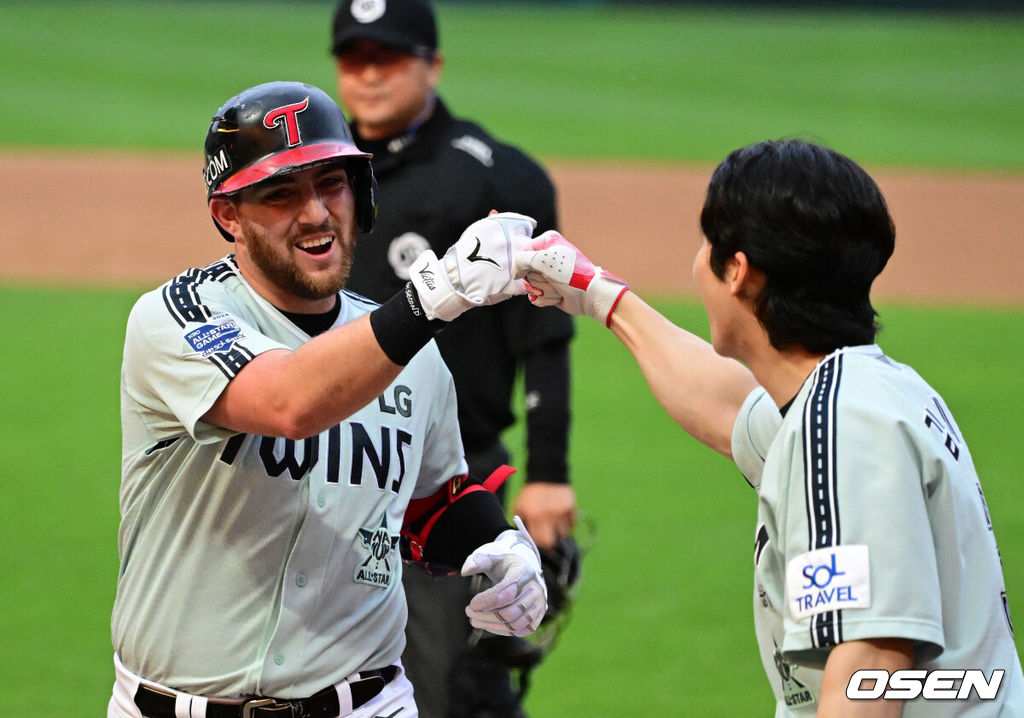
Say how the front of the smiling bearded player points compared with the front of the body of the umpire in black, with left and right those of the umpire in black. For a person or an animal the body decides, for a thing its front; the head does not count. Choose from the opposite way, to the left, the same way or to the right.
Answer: to the left

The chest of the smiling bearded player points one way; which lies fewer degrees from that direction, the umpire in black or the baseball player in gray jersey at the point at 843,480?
the baseball player in gray jersey

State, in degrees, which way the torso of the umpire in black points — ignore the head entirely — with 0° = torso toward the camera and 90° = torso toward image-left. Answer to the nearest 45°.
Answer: approximately 45°

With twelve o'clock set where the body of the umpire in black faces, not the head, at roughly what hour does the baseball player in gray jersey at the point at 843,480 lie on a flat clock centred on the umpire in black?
The baseball player in gray jersey is roughly at 10 o'clock from the umpire in black.

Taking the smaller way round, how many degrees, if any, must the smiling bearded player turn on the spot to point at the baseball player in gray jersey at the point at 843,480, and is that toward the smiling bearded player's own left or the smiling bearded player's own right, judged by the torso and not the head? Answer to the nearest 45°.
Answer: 0° — they already face them

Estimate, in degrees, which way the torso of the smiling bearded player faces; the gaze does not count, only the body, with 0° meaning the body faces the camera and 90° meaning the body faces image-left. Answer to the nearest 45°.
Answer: approximately 315°
